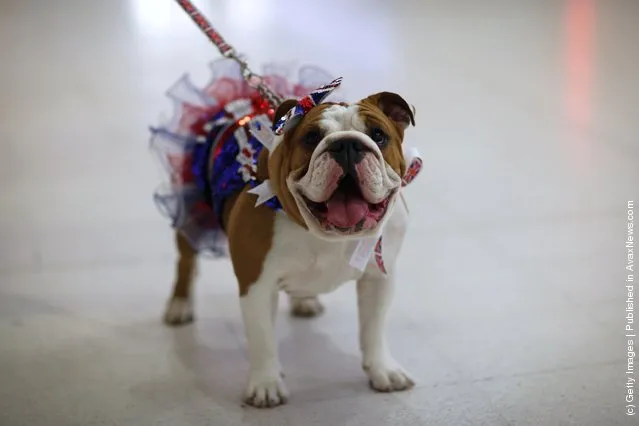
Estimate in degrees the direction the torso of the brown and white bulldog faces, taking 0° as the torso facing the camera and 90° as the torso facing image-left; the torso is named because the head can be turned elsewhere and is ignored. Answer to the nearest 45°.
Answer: approximately 315°
